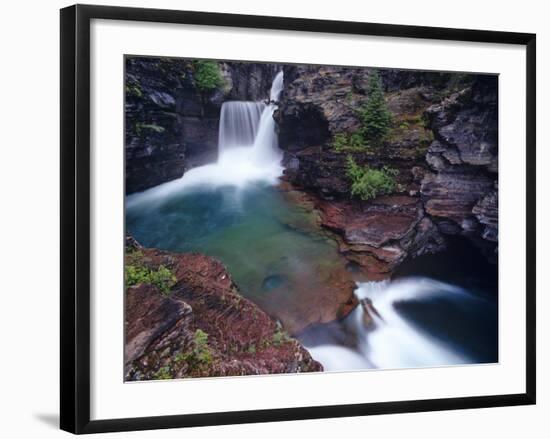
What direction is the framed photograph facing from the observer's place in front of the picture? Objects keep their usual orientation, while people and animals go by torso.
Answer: facing the viewer and to the right of the viewer
